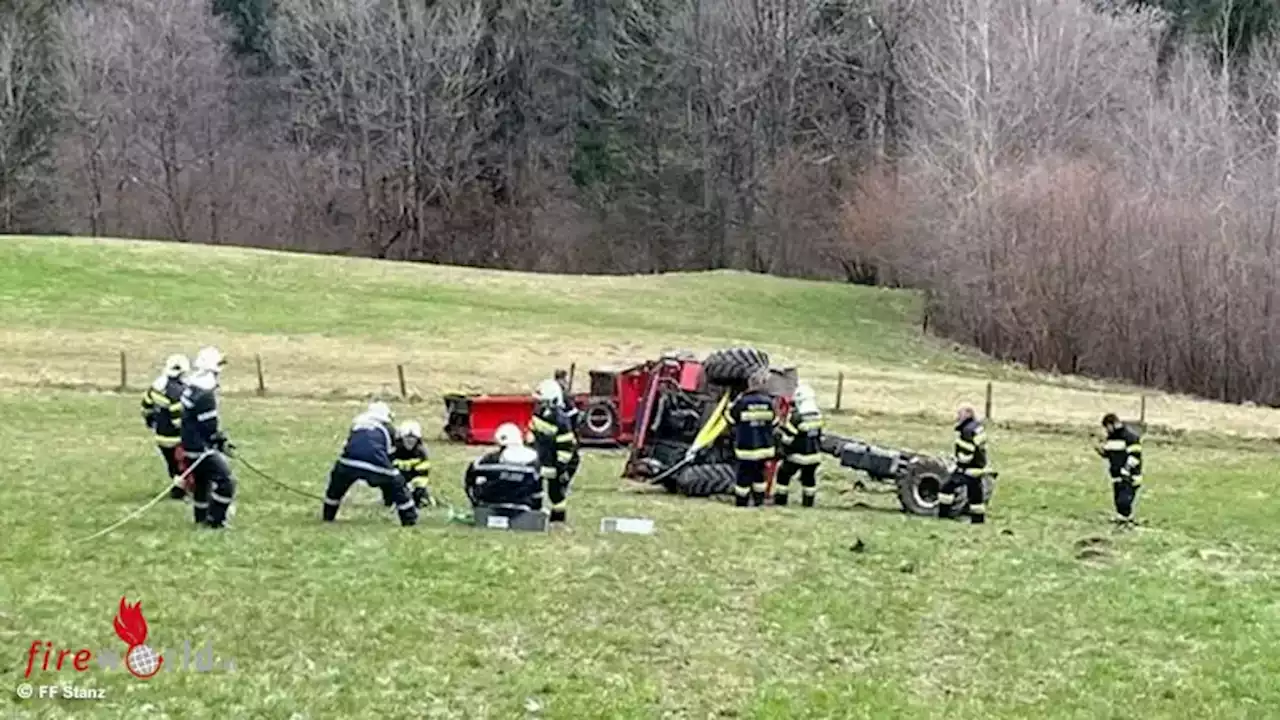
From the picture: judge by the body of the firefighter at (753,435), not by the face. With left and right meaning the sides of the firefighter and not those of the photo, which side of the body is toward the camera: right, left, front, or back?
back

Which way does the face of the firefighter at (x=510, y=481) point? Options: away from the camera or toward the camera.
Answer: away from the camera

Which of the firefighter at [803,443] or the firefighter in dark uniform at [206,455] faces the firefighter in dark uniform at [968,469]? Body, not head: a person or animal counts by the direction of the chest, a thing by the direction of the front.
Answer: the firefighter in dark uniform at [206,455]

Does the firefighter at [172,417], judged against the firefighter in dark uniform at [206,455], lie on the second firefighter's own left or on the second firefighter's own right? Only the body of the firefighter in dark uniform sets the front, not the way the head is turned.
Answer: on the second firefighter's own left

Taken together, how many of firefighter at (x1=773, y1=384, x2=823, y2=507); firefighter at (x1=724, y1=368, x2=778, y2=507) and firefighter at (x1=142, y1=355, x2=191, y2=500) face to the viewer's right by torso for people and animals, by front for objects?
1

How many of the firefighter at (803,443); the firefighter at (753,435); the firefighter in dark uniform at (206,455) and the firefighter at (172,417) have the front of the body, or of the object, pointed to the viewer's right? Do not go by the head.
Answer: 2

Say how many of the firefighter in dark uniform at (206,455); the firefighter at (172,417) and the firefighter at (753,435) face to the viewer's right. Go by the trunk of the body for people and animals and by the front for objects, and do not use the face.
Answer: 2

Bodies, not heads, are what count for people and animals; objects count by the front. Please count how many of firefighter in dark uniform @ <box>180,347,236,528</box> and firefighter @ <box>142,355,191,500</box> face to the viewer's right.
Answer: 2

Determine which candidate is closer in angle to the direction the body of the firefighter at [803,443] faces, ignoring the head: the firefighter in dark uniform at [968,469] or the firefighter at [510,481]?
the firefighter

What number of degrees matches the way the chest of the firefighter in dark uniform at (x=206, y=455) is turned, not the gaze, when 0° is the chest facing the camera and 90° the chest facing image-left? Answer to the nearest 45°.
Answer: approximately 270°

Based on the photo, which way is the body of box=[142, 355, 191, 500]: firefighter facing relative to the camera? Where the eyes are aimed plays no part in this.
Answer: to the viewer's right
